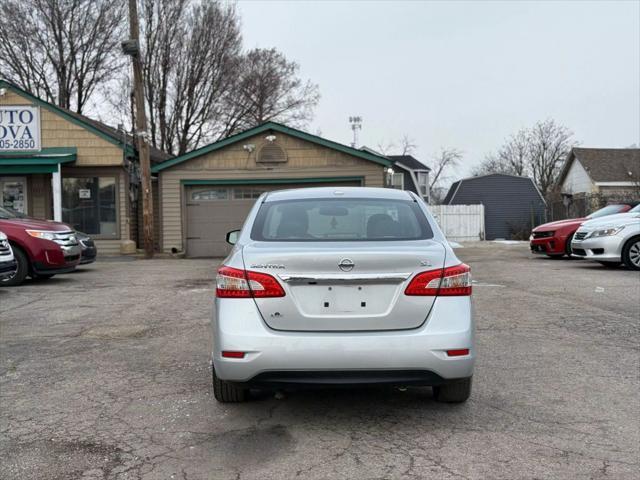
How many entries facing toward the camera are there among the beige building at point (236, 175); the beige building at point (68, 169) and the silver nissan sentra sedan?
2

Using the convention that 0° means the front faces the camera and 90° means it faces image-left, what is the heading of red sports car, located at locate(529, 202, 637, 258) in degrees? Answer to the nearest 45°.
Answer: approximately 45°

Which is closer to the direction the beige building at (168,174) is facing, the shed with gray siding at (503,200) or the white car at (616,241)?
the white car

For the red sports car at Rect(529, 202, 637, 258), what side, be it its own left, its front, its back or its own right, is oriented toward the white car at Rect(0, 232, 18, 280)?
front

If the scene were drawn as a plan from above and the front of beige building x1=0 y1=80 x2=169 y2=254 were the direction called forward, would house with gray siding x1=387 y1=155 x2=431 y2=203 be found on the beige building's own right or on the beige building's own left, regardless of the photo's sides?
on the beige building's own left

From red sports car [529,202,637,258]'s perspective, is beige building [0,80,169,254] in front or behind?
in front

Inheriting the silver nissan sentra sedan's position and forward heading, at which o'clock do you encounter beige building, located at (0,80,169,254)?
The beige building is roughly at 11 o'clock from the silver nissan sentra sedan.

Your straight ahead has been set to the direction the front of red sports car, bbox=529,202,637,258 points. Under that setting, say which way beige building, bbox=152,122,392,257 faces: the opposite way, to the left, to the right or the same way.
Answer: to the left

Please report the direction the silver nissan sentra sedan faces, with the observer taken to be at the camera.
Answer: facing away from the viewer

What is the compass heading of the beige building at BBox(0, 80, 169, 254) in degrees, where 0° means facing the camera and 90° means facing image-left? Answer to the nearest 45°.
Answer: approximately 0°

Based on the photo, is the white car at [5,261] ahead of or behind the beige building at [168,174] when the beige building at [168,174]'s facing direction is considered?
ahead

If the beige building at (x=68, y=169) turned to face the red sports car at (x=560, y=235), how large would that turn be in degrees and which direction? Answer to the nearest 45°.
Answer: approximately 45° to its left

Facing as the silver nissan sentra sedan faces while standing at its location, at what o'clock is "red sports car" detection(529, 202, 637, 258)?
The red sports car is roughly at 1 o'clock from the silver nissan sentra sedan.

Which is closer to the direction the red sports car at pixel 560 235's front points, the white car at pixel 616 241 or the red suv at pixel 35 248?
the red suv
